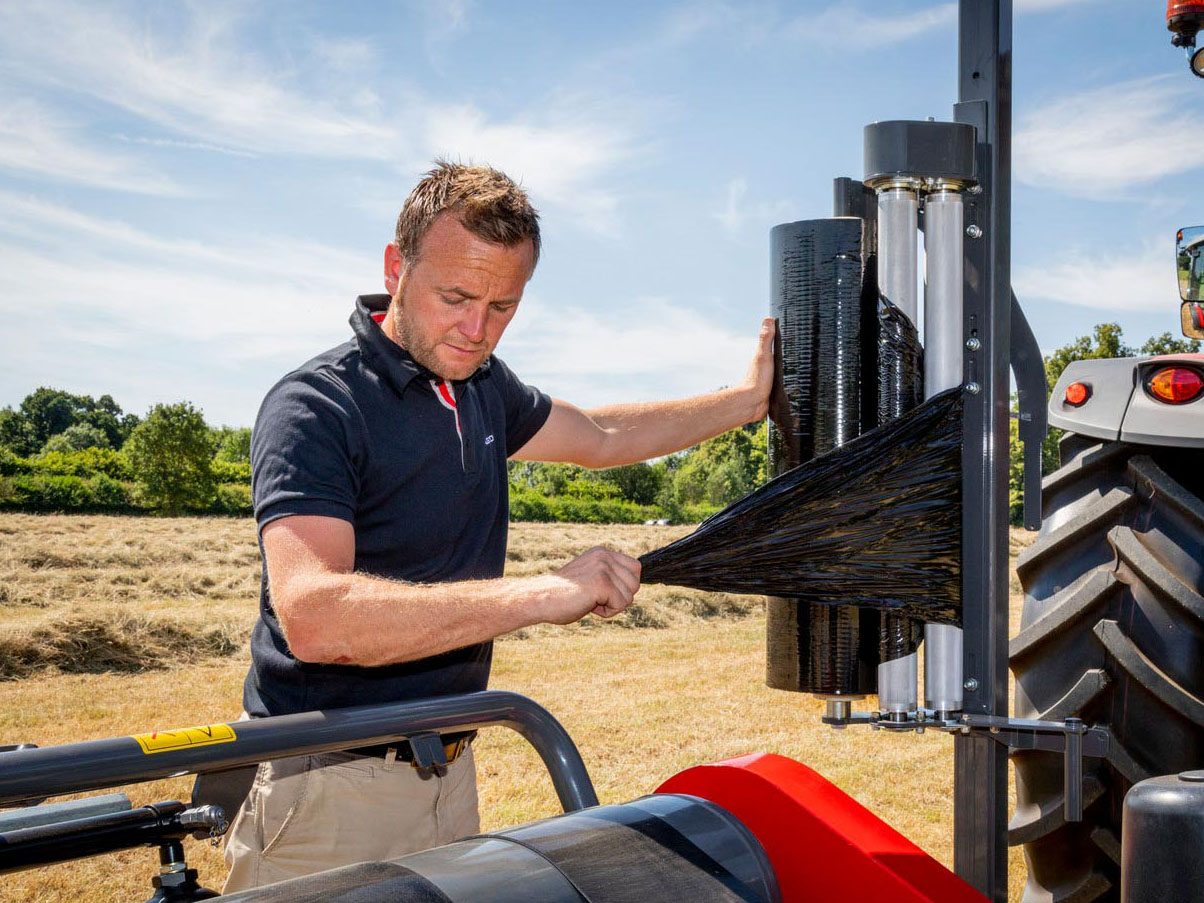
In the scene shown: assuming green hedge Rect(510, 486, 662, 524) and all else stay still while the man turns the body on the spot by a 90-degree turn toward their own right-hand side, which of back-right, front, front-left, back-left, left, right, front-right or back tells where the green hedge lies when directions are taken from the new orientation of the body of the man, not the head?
back-right

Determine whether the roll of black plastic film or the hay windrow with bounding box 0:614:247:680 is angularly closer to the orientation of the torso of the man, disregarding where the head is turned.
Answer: the roll of black plastic film

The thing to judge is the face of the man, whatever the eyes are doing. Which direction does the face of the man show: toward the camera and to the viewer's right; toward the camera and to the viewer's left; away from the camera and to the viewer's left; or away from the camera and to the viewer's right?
toward the camera and to the viewer's right

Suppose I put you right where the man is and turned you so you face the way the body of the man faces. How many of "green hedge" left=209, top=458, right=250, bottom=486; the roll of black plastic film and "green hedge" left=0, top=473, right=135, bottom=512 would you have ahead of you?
1

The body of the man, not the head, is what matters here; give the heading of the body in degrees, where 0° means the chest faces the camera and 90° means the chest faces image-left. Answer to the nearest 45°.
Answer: approximately 315°

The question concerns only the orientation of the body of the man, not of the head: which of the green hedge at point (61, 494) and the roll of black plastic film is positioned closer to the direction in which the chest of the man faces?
the roll of black plastic film
